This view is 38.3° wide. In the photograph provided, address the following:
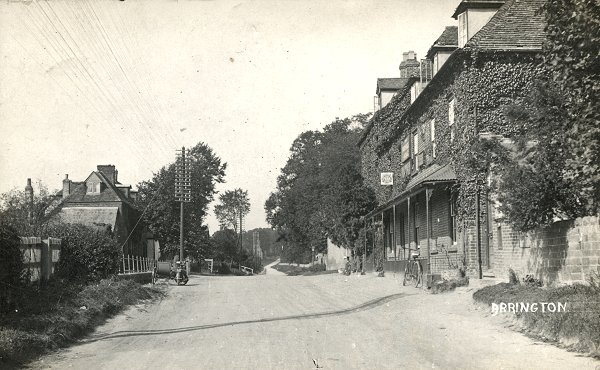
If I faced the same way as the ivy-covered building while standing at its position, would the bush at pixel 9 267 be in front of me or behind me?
in front

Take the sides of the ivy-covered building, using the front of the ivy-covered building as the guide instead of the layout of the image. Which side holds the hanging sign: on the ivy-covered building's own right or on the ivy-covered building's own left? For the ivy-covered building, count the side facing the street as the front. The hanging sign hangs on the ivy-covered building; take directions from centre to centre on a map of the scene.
on the ivy-covered building's own right

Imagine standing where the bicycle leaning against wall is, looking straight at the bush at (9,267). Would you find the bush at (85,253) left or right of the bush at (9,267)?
right

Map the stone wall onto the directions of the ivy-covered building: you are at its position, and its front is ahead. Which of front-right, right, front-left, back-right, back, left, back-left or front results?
front-left

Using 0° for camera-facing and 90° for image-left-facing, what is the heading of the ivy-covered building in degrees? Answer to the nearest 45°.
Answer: approximately 45°

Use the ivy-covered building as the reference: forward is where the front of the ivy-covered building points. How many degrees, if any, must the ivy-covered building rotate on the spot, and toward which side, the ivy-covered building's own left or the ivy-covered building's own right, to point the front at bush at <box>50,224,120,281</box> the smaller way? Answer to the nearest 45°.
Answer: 0° — it already faces it

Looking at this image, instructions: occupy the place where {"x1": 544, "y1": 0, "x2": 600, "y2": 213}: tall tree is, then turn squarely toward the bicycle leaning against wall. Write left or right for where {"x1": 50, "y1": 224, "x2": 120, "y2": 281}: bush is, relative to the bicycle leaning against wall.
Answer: left
